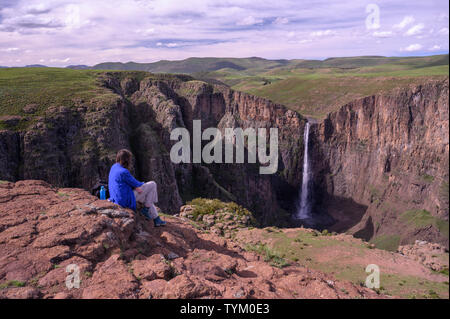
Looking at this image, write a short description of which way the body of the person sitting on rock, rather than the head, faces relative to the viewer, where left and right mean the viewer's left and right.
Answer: facing away from the viewer and to the right of the viewer
